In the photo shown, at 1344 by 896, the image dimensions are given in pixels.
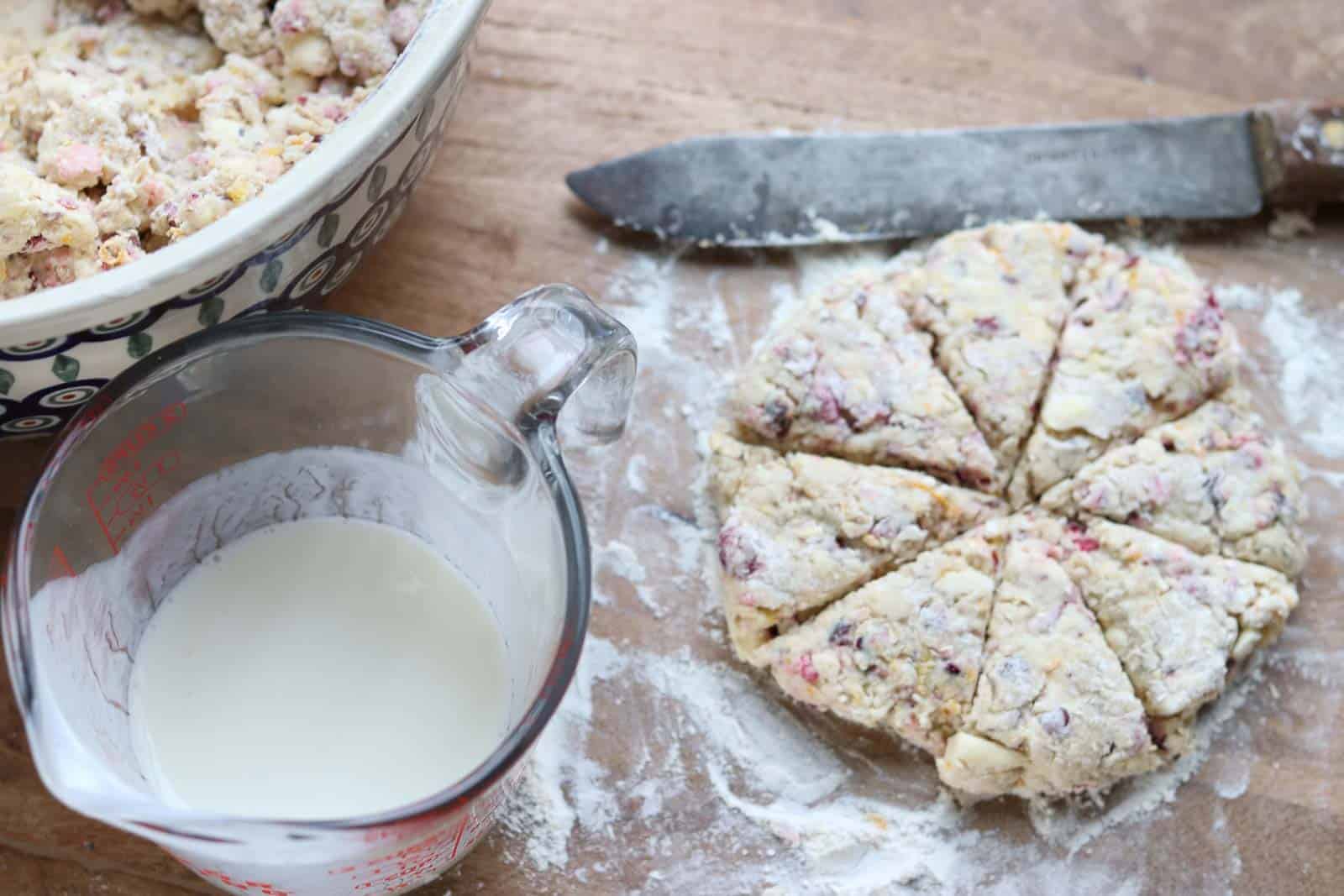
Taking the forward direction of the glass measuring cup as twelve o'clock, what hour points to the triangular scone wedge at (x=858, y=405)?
The triangular scone wedge is roughly at 7 o'clock from the glass measuring cup.

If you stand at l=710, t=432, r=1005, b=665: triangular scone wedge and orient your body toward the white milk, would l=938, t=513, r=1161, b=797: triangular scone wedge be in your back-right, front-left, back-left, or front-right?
back-left

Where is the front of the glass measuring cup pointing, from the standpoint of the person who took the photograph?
facing the viewer and to the left of the viewer

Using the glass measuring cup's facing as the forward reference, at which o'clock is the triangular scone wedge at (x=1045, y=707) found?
The triangular scone wedge is roughly at 8 o'clock from the glass measuring cup.

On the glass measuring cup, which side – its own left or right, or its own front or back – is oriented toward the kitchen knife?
back

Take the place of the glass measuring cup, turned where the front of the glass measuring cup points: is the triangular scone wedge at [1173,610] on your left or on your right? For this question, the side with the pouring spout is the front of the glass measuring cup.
on your left

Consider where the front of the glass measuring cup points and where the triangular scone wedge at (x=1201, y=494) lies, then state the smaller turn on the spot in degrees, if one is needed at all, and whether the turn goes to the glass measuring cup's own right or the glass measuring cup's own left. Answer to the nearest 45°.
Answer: approximately 135° to the glass measuring cup's own left

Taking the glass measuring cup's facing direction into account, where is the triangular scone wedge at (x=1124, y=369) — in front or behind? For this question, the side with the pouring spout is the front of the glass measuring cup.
behind

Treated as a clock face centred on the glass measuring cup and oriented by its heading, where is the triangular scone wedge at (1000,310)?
The triangular scone wedge is roughly at 7 o'clock from the glass measuring cup.
